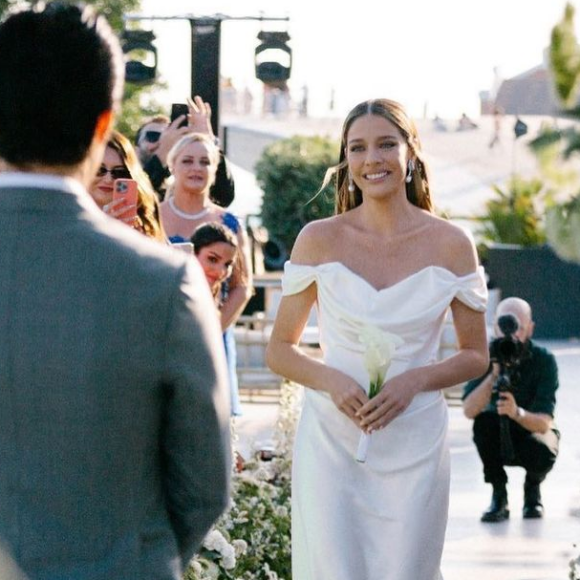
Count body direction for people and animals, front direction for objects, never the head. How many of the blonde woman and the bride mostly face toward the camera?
2

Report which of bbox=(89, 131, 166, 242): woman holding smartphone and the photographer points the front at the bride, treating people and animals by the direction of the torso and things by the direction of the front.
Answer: the photographer

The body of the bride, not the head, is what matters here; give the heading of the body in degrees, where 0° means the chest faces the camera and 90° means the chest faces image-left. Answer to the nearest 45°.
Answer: approximately 0°

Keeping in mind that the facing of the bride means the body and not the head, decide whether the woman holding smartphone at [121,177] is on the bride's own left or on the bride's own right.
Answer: on the bride's own right

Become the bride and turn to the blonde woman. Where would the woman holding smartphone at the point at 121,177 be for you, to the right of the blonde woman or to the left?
left

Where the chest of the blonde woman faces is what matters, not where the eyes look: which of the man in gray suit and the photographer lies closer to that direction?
the man in gray suit

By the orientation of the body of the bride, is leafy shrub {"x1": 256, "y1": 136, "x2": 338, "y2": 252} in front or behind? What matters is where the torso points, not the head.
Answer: behind
